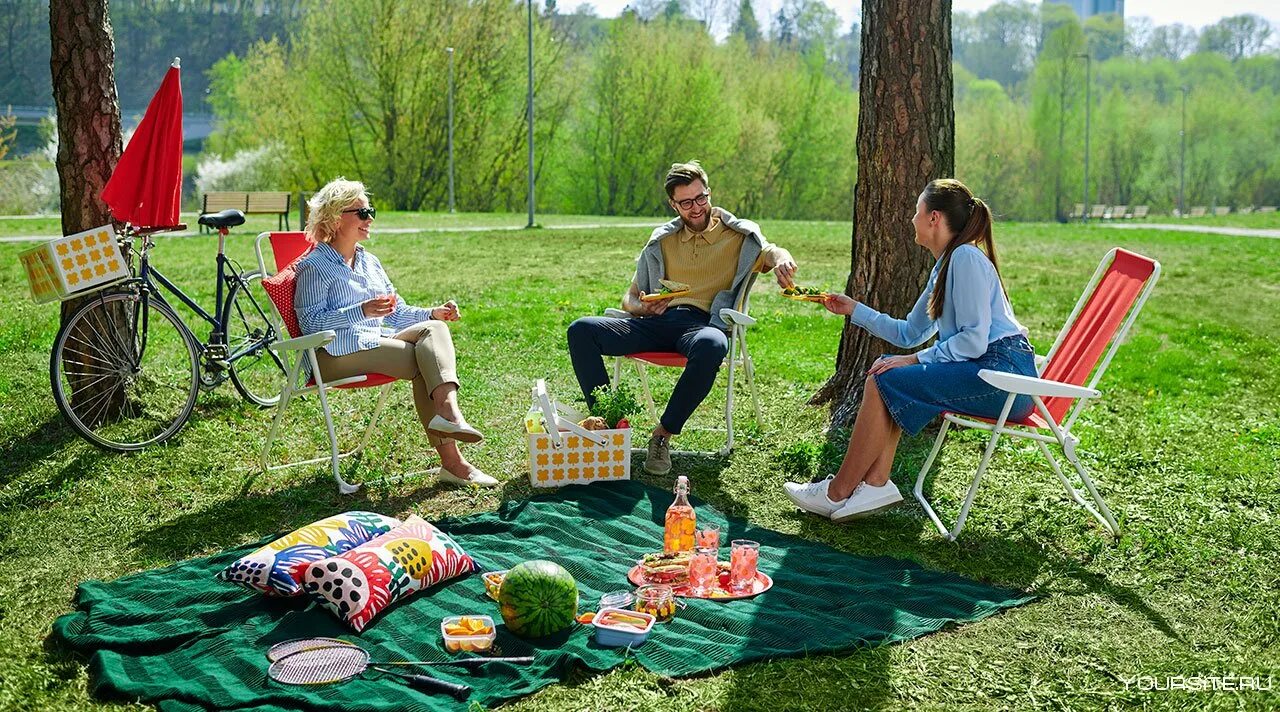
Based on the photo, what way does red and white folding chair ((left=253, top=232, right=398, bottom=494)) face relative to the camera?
to the viewer's right

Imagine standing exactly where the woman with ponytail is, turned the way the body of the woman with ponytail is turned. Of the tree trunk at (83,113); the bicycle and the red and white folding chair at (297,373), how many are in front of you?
3

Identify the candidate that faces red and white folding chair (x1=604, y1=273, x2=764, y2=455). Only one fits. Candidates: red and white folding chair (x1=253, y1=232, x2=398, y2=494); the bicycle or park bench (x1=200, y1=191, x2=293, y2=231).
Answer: red and white folding chair (x1=253, y1=232, x2=398, y2=494)

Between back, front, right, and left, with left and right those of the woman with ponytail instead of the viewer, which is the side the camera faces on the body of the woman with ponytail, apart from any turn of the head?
left

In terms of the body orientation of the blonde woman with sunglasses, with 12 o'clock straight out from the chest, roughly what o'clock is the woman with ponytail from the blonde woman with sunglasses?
The woman with ponytail is roughly at 1 o'clock from the blonde woman with sunglasses.

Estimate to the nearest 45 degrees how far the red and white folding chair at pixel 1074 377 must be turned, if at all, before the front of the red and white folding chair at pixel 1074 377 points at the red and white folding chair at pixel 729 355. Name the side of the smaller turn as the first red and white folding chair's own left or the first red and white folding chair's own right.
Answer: approximately 45° to the first red and white folding chair's own right

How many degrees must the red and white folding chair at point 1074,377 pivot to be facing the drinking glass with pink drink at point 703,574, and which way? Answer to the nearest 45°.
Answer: approximately 45° to its left

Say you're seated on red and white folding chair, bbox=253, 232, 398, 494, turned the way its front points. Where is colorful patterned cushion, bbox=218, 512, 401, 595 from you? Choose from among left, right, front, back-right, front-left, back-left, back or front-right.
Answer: right

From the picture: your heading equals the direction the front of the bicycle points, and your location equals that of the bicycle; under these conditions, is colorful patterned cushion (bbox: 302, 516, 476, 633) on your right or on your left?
on your left

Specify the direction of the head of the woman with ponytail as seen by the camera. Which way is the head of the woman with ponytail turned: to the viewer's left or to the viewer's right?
to the viewer's left

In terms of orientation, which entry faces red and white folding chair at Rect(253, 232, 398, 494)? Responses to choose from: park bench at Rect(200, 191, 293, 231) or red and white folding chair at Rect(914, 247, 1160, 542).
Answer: red and white folding chair at Rect(914, 247, 1160, 542)

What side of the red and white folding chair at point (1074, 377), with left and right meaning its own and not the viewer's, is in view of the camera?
left

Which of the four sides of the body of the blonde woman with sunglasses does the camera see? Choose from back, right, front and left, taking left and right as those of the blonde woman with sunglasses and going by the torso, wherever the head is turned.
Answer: right
